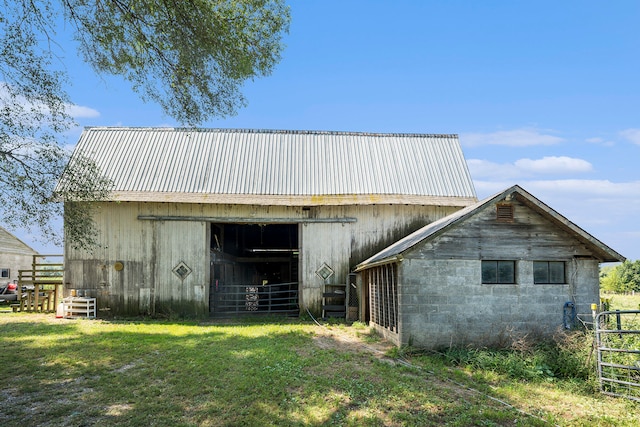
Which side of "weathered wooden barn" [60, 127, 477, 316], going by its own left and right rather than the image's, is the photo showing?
front

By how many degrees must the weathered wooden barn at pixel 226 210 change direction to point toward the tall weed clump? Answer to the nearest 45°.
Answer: approximately 45° to its left

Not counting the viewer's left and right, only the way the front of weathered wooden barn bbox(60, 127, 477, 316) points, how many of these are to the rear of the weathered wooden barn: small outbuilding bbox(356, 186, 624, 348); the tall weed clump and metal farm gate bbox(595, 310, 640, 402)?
0

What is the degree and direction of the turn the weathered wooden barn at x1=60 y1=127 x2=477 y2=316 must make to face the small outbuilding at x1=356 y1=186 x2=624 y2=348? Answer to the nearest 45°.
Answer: approximately 45° to its left

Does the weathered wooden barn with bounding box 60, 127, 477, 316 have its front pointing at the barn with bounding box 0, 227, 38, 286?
no

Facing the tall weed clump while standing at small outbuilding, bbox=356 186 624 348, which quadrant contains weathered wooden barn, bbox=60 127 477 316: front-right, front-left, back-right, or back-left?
back-right

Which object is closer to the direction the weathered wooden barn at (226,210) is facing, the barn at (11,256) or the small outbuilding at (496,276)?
the small outbuilding

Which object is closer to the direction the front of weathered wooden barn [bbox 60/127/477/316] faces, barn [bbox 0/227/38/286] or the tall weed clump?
the tall weed clump
